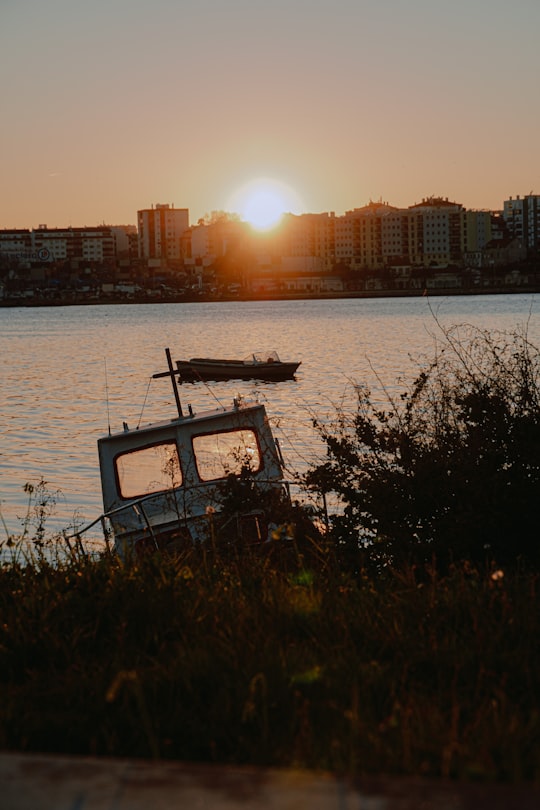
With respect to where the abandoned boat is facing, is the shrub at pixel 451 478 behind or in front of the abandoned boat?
in front

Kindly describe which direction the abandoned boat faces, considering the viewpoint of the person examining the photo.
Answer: facing the viewer
